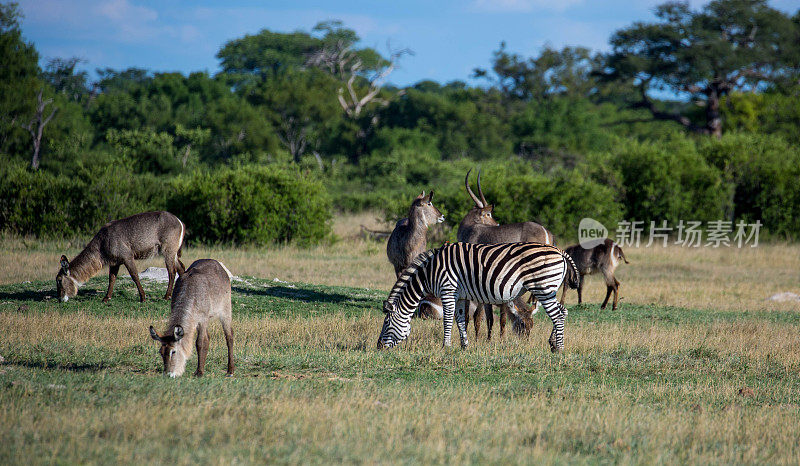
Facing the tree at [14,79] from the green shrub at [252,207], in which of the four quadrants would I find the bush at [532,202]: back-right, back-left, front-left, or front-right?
back-right

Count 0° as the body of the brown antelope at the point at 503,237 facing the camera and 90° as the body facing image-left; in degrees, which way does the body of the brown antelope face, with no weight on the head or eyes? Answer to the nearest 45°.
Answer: approximately 90°

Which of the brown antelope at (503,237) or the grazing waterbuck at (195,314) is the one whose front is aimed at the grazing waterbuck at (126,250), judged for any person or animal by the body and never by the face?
the brown antelope

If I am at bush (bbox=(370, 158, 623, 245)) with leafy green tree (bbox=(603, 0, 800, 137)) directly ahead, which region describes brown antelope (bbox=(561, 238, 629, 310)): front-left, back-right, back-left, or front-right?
back-right

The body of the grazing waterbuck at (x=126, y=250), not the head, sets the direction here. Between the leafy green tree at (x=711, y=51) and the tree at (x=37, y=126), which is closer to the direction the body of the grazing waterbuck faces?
the tree

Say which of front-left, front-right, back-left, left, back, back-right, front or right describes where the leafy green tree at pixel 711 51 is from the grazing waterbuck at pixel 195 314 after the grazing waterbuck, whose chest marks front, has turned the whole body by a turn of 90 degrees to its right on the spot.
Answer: right

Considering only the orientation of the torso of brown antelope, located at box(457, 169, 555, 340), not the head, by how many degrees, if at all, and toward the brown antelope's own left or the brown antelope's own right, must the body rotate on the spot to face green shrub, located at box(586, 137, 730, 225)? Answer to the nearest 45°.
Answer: approximately 90° to the brown antelope's own right

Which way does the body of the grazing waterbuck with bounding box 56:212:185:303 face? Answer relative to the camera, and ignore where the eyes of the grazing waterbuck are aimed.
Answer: to the viewer's left

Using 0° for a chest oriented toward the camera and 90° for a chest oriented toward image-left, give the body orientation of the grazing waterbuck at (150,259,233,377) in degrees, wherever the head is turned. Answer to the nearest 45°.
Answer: approximately 45°

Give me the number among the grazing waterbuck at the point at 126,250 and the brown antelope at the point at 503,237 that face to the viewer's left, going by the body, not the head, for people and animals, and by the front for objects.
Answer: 2

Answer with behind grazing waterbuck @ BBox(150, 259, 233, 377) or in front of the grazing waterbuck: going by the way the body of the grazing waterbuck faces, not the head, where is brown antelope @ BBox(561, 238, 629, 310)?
behind

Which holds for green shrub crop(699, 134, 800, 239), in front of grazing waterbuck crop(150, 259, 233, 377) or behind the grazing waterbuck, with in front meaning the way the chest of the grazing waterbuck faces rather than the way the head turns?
behind
